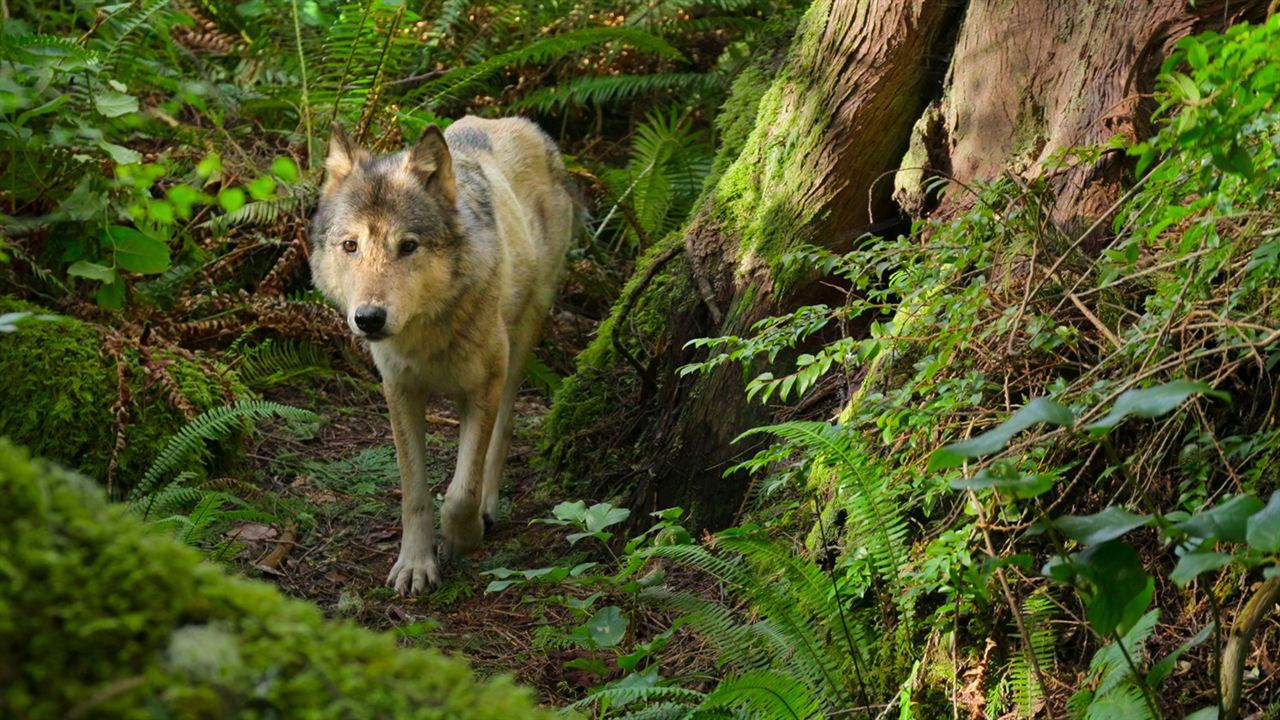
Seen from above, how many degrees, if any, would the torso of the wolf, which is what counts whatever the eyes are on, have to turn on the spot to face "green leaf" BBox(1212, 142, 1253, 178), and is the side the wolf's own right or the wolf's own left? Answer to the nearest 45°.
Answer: approximately 90° to the wolf's own left

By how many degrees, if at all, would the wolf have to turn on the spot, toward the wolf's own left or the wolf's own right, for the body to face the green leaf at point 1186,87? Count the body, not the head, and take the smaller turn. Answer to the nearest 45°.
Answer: approximately 90° to the wolf's own left

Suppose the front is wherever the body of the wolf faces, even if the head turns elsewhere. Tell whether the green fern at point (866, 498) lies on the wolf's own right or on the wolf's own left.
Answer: on the wolf's own left

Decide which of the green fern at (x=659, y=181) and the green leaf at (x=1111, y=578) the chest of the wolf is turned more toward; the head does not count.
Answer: the green leaf

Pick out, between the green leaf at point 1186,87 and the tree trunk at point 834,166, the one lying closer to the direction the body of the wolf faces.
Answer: the green leaf

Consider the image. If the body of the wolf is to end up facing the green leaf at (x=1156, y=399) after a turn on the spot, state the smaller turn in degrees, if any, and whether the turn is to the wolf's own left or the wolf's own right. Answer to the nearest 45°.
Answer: approximately 45° to the wolf's own left

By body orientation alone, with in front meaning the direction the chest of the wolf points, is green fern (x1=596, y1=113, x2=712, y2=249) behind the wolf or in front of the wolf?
behind

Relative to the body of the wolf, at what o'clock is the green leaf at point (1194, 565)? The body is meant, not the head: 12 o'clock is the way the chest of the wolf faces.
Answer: The green leaf is roughly at 10 o'clock from the wolf.

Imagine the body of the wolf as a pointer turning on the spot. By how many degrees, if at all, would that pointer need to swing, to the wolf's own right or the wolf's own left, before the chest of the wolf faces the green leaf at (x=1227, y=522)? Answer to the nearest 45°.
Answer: approximately 45° to the wolf's own left

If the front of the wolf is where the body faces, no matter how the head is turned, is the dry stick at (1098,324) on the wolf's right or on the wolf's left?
on the wolf's left

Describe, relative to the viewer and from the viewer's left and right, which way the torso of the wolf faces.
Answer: facing the viewer and to the left of the viewer
